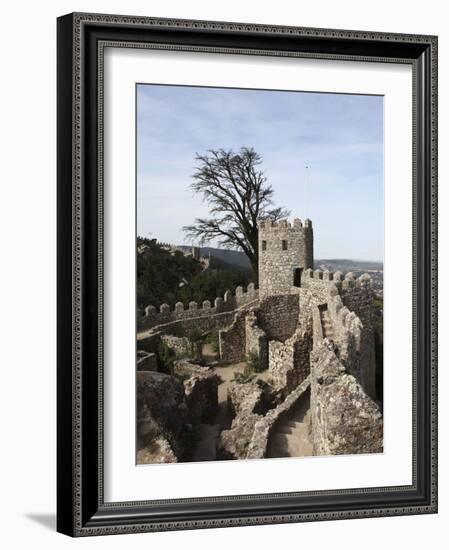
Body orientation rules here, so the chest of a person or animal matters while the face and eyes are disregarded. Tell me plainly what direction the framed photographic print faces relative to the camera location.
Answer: facing the viewer and to the right of the viewer
